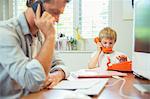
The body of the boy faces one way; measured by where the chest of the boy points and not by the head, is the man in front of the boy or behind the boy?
in front

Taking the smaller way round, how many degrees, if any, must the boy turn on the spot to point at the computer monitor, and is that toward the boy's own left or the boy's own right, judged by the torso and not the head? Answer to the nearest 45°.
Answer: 0° — they already face it

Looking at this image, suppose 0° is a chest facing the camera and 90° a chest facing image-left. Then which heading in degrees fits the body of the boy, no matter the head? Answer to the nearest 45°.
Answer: approximately 0°
